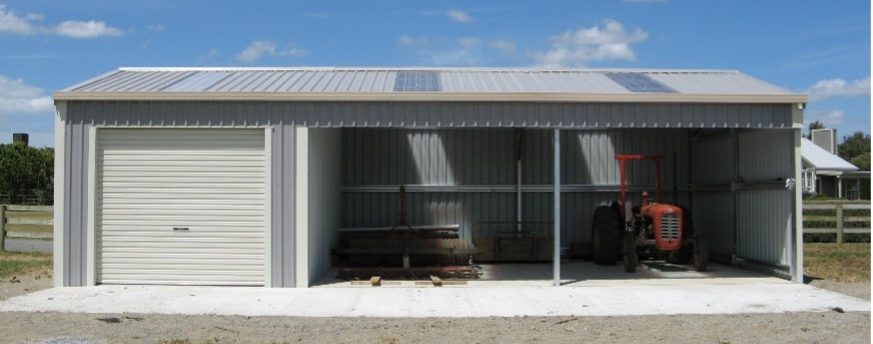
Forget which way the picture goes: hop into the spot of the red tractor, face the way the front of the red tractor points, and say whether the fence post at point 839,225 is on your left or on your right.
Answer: on your left

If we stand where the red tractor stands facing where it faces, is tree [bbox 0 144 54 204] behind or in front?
behind

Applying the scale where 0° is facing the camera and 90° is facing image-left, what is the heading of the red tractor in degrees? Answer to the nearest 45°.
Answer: approximately 315°

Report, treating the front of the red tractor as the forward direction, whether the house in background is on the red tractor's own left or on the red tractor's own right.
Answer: on the red tractor's own left

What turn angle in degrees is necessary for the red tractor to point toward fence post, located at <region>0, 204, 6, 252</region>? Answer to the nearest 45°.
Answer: approximately 135° to its right
